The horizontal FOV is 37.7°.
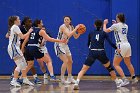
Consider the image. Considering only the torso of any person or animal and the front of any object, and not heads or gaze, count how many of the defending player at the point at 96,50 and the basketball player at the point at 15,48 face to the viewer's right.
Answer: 1

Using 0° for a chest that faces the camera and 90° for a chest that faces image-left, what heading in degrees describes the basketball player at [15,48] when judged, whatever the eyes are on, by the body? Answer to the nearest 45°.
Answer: approximately 270°

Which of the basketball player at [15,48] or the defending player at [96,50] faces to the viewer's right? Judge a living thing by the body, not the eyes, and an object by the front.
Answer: the basketball player

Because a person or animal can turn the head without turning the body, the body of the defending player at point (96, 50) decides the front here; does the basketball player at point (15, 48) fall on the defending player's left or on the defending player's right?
on the defending player's left

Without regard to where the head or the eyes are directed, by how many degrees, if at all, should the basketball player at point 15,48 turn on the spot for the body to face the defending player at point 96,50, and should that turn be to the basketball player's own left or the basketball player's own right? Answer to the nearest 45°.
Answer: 0° — they already face them
